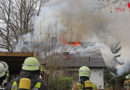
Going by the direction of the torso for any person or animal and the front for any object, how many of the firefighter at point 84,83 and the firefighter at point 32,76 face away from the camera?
2

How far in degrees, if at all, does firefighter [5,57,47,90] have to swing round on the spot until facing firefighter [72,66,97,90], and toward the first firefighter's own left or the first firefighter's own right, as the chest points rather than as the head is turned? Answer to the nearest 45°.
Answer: approximately 45° to the first firefighter's own right

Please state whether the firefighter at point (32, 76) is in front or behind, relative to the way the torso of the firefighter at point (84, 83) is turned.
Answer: behind

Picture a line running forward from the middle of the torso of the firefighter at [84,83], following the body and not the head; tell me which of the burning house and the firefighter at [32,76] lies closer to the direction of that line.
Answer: the burning house

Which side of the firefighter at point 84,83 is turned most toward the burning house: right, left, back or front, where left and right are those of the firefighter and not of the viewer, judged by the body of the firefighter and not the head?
front

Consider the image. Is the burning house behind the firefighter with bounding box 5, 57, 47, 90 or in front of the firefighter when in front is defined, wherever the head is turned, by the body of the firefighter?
in front

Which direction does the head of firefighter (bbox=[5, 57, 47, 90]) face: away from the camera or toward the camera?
away from the camera

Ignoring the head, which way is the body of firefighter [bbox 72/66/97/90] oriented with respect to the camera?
away from the camera

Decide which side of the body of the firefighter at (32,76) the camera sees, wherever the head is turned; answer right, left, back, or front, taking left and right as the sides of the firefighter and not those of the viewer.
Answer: back
